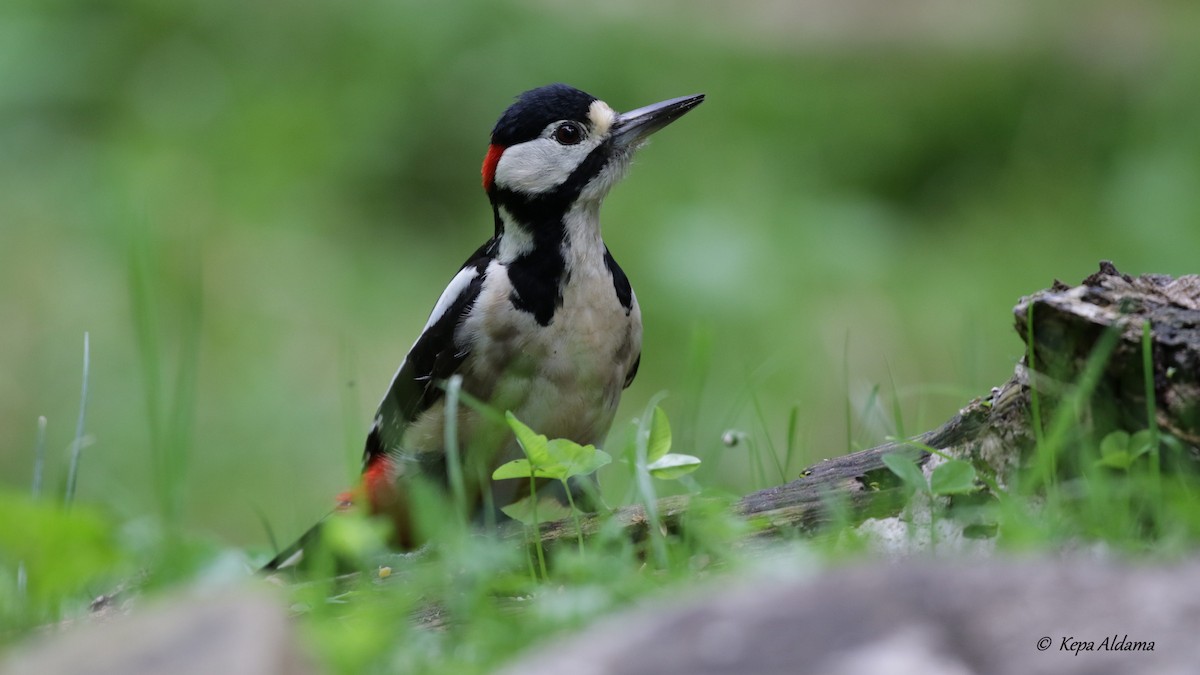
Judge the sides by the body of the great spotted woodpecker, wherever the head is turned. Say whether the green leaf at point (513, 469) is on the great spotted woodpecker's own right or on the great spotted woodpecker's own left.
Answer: on the great spotted woodpecker's own right

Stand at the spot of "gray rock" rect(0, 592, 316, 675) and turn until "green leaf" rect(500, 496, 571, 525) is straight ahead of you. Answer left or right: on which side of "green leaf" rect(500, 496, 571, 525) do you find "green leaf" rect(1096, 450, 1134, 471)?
right

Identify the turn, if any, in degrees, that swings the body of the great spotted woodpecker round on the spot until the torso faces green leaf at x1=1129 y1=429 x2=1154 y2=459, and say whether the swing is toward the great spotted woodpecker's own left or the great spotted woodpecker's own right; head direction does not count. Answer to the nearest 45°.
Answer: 0° — it already faces it

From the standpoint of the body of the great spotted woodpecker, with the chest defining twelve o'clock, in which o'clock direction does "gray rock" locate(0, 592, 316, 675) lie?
The gray rock is roughly at 2 o'clock from the great spotted woodpecker.

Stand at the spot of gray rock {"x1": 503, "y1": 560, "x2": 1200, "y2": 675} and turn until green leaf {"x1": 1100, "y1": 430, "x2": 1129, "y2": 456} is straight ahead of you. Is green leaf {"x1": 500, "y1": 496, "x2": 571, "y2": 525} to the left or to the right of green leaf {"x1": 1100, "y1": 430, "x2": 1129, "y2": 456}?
left

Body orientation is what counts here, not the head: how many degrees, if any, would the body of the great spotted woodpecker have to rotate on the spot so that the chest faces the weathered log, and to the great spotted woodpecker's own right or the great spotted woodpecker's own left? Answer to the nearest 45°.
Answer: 0° — it already faces it

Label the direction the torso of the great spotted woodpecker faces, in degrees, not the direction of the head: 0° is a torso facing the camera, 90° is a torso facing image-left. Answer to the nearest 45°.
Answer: approximately 315°
